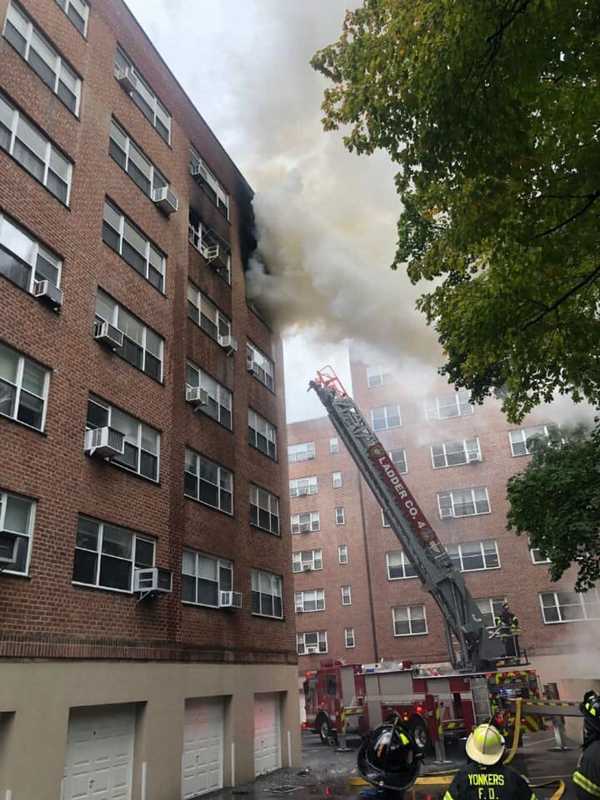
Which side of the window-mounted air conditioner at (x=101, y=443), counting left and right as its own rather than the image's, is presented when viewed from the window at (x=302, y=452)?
left

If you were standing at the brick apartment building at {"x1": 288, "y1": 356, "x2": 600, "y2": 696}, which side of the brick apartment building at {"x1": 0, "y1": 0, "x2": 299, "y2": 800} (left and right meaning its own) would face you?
left

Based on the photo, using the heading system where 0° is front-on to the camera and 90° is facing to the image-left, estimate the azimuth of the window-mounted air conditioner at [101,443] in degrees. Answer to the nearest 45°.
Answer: approximately 315°

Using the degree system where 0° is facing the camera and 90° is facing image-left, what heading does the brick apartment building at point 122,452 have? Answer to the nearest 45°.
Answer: approximately 315°

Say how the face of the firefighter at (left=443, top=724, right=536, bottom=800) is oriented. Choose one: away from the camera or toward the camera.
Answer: away from the camera

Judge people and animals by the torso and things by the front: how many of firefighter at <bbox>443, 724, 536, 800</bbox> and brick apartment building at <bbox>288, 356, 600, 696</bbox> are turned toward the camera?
1

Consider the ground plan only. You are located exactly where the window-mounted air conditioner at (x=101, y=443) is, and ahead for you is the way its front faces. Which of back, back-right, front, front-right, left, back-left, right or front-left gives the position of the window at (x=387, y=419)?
left

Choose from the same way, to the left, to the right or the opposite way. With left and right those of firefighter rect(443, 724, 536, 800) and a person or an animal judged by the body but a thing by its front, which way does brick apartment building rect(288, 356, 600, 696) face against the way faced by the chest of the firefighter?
the opposite way

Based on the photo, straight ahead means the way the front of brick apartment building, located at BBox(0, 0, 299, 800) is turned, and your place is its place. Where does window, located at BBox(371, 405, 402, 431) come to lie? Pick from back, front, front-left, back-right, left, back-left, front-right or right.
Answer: left

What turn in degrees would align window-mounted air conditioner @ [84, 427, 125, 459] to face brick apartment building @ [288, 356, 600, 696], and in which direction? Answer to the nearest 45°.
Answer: approximately 90° to its left

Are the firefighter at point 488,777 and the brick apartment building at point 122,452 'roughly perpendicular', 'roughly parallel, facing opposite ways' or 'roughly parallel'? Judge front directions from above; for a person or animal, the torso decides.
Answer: roughly perpendicular

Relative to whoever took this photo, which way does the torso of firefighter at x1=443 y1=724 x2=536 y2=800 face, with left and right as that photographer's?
facing away from the viewer
